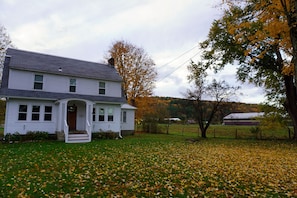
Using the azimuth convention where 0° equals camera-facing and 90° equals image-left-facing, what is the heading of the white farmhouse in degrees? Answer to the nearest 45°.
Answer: approximately 0°

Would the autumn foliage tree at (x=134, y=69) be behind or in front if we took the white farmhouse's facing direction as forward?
behind
